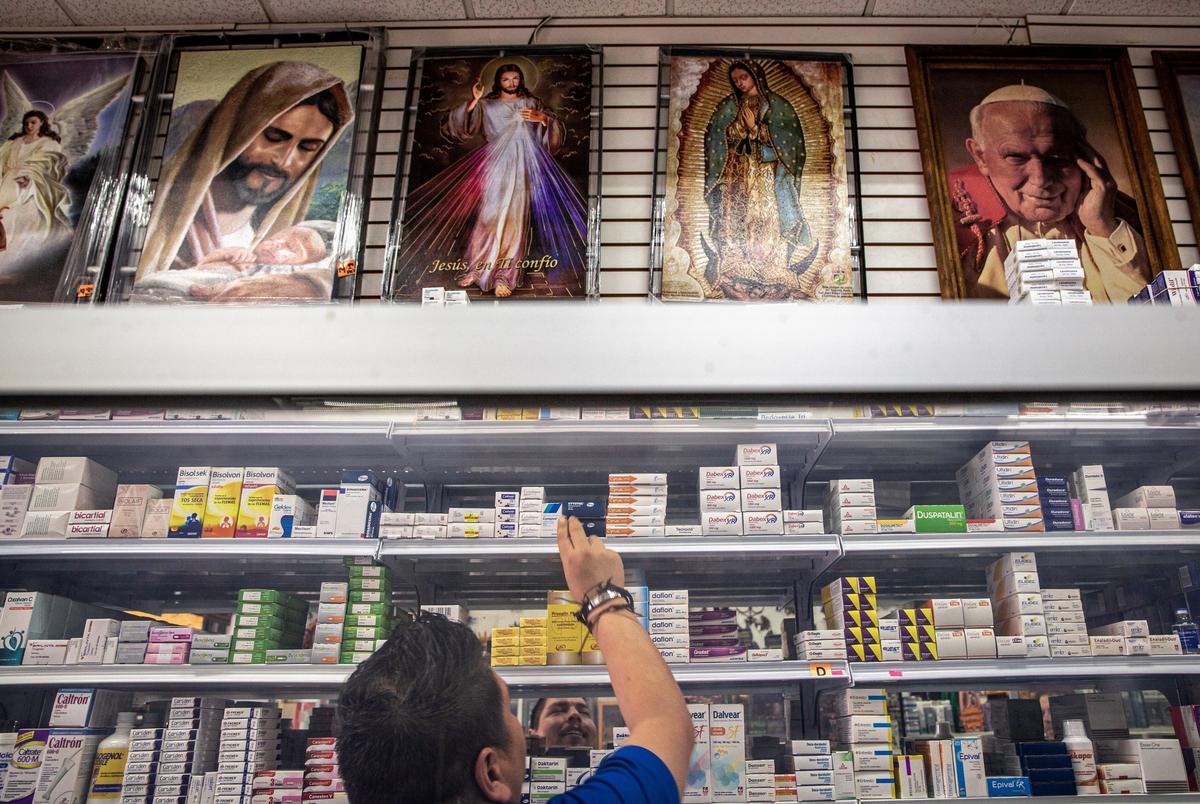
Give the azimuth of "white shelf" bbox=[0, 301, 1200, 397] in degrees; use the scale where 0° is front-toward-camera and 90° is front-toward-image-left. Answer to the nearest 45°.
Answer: approximately 0°

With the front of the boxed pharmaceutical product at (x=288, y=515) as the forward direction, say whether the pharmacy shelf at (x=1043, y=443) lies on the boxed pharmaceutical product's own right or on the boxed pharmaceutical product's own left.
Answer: on the boxed pharmaceutical product's own left

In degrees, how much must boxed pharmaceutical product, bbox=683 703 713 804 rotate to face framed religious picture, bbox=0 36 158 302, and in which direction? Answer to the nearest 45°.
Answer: approximately 135° to its right

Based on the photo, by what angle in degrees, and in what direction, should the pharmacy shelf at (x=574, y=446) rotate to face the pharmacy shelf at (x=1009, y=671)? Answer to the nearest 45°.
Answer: approximately 135° to its left

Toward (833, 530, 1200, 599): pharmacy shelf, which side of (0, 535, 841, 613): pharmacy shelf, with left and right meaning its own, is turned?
left

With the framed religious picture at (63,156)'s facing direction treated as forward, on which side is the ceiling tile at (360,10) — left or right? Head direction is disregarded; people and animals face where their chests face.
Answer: on its left
